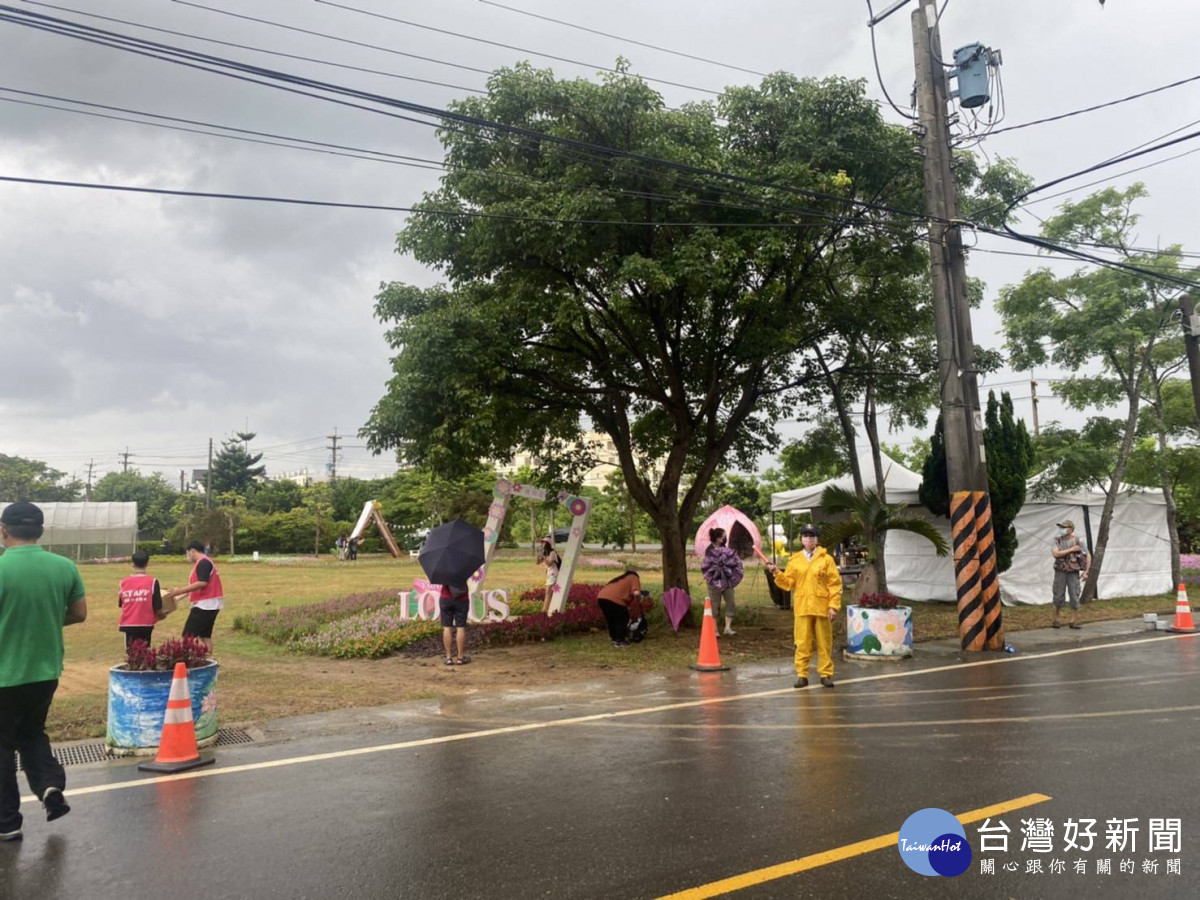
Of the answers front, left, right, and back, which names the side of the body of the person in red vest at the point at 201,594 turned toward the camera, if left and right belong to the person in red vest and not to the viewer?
left

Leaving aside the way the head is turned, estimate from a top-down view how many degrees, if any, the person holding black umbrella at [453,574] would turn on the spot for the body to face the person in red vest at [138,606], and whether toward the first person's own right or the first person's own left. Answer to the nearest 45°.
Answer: approximately 135° to the first person's own left

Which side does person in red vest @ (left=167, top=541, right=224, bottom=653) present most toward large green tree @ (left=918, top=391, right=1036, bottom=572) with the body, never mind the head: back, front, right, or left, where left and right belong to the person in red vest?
back

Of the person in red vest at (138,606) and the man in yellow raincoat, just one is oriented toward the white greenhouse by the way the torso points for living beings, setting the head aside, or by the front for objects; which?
the person in red vest

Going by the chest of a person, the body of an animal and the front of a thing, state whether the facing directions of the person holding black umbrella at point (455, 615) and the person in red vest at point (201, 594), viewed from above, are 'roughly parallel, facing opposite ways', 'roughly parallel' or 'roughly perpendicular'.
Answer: roughly perpendicular

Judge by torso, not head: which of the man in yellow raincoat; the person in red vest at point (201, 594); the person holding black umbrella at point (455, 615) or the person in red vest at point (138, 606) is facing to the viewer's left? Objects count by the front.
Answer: the person in red vest at point (201, 594)

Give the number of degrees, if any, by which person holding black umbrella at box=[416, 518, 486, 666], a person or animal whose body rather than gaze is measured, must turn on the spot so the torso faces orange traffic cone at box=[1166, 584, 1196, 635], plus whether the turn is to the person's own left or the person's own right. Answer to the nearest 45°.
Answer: approximately 90° to the person's own right

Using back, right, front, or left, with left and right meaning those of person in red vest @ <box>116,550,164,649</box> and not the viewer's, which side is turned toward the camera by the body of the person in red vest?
back

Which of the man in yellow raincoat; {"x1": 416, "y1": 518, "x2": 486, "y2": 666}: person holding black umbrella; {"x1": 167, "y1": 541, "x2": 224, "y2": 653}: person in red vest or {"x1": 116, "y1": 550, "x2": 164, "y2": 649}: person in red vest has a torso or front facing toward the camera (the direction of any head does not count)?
the man in yellow raincoat

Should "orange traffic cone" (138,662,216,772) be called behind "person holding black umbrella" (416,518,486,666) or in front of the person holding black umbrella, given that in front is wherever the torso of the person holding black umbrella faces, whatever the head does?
behind

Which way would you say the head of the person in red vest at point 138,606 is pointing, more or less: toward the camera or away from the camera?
away from the camera

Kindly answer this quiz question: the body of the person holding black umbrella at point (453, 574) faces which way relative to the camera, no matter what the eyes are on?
away from the camera

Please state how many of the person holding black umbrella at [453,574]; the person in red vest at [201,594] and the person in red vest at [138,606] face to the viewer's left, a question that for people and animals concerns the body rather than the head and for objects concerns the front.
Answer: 1
